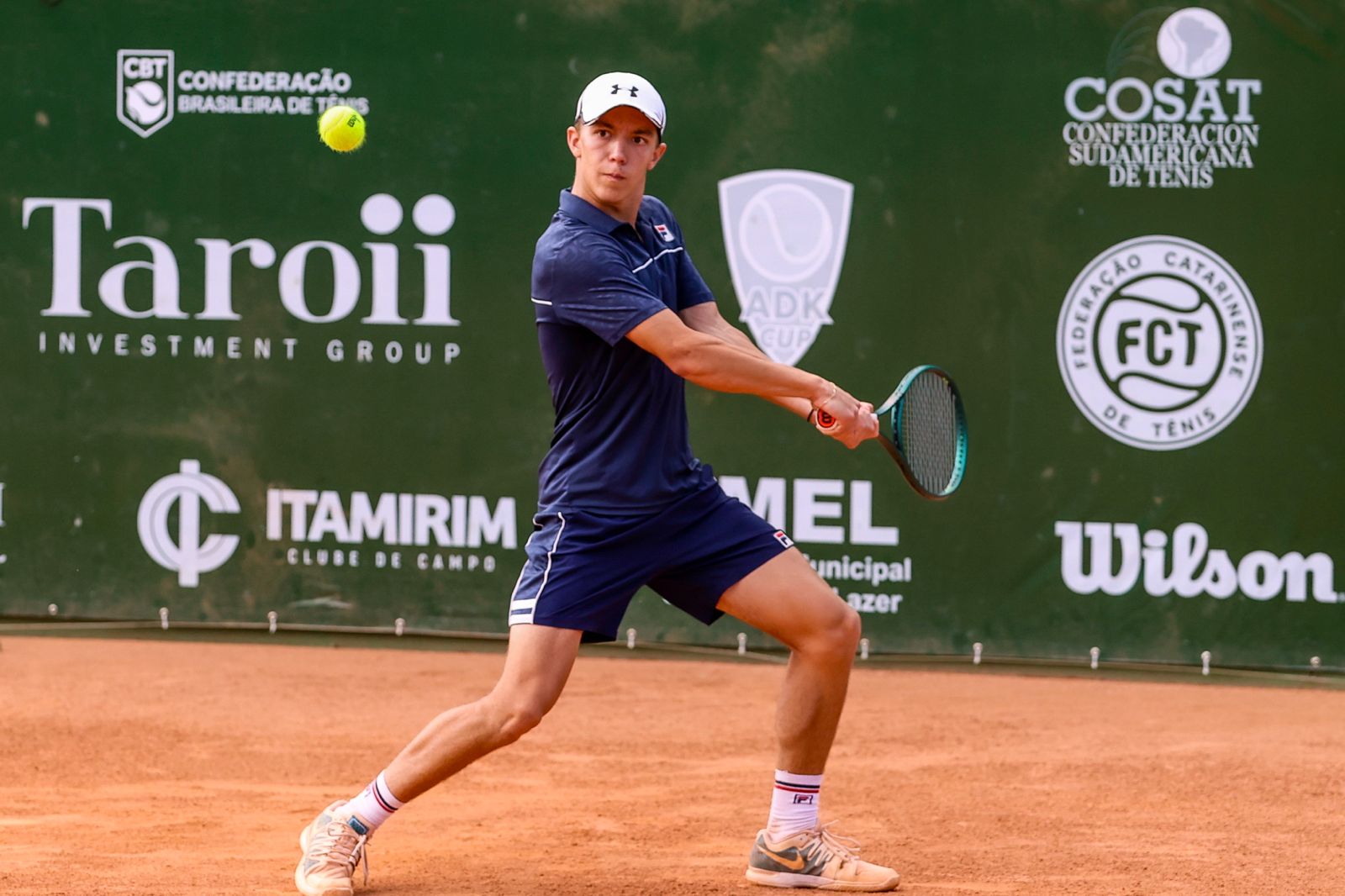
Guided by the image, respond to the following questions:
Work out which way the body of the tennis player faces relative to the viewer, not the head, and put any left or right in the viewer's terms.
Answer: facing the viewer and to the right of the viewer
